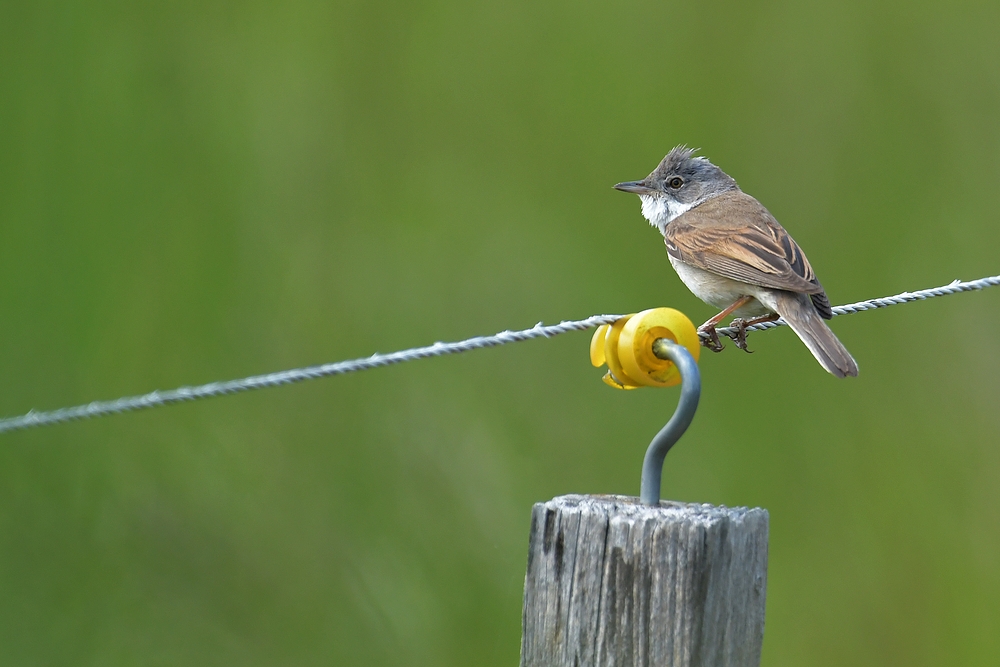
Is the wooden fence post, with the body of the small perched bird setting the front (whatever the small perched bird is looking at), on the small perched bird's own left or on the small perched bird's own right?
on the small perched bird's own left

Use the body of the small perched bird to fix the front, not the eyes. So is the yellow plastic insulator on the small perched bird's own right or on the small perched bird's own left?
on the small perched bird's own left

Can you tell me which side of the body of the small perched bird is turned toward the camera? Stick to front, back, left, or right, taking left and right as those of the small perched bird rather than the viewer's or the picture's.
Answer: left
